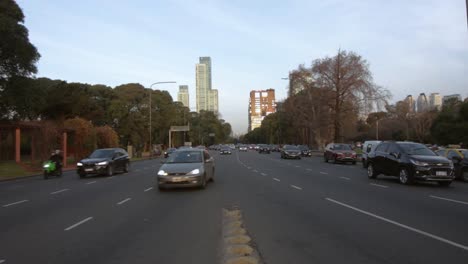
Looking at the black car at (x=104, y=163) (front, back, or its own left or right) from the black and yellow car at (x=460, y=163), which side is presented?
left

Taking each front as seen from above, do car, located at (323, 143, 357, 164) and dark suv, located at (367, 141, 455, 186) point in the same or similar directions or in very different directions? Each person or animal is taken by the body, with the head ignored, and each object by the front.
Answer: same or similar directions

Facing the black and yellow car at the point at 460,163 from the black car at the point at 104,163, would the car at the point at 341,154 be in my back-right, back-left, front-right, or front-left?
front-left

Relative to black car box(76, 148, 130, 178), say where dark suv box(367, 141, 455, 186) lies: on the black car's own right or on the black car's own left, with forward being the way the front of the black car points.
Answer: on the black car's own left

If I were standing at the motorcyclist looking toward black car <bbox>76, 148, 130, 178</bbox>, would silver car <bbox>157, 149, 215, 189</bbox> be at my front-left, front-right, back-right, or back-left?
front-right

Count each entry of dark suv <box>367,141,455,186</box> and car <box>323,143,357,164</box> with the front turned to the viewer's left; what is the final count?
0
